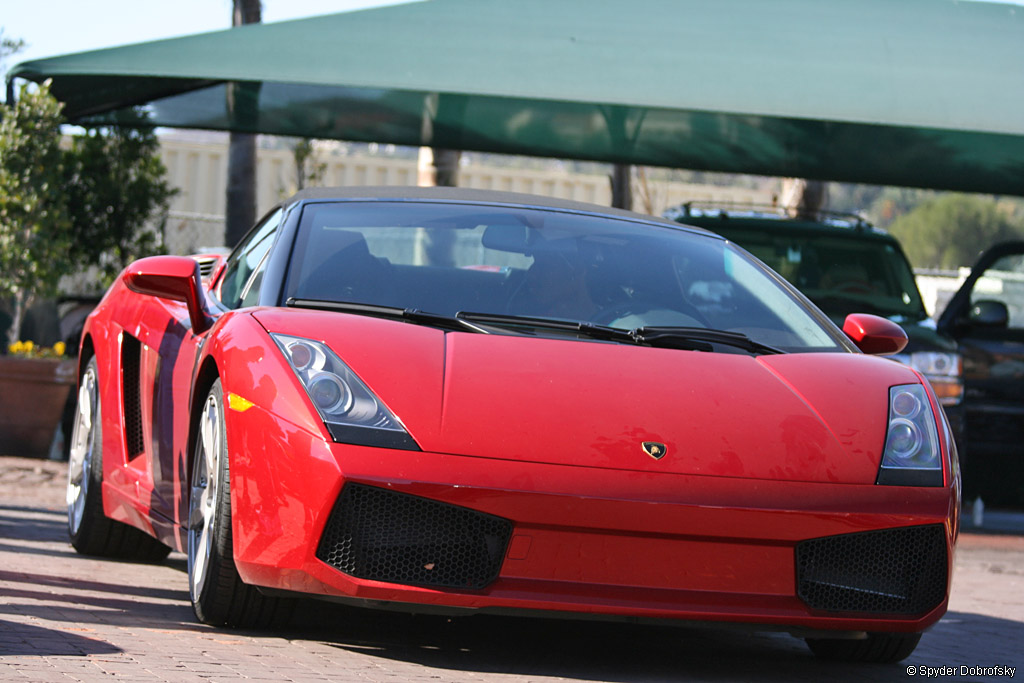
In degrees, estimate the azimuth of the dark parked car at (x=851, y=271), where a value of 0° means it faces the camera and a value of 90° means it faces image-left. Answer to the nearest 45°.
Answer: approximately 0°

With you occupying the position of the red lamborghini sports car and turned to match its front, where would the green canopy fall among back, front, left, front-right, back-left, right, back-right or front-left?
back-left

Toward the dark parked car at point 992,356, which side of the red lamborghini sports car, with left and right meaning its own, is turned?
left

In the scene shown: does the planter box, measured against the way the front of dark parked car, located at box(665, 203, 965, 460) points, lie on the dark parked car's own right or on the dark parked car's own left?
on the dark parked car's own right
